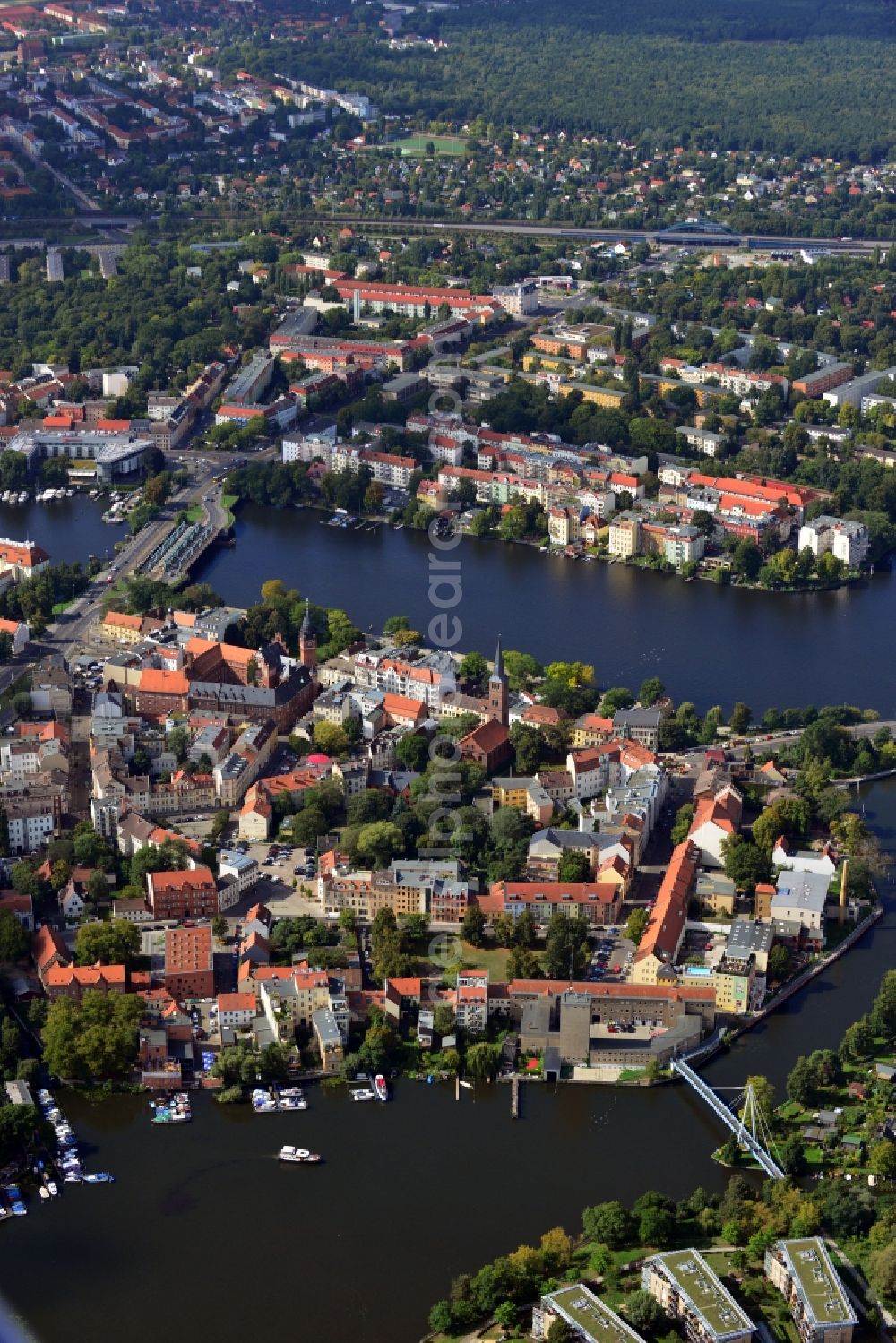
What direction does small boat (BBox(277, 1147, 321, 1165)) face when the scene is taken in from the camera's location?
facing to the right of the viewer

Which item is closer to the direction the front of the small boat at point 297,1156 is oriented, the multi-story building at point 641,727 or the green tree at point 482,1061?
the green tree

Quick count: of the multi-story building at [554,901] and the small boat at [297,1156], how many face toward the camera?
1

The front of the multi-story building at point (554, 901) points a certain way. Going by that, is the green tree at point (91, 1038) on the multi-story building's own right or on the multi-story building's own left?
on the multi-story building's own right

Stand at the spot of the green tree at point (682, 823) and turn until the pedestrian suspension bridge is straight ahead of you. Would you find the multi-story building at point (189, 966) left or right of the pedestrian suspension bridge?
right

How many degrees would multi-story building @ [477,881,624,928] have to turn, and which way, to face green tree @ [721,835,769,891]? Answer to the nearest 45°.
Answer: approximately 135° to its left

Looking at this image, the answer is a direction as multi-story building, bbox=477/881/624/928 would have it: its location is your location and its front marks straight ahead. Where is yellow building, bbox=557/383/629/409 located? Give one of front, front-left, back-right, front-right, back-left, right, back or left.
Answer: back

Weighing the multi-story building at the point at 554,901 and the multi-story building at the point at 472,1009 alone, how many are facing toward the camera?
2

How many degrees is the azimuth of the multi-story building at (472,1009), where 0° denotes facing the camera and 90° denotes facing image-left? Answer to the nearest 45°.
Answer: approximately 0°

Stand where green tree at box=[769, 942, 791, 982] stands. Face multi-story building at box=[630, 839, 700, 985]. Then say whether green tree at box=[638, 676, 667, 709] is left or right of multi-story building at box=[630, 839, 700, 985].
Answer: right
